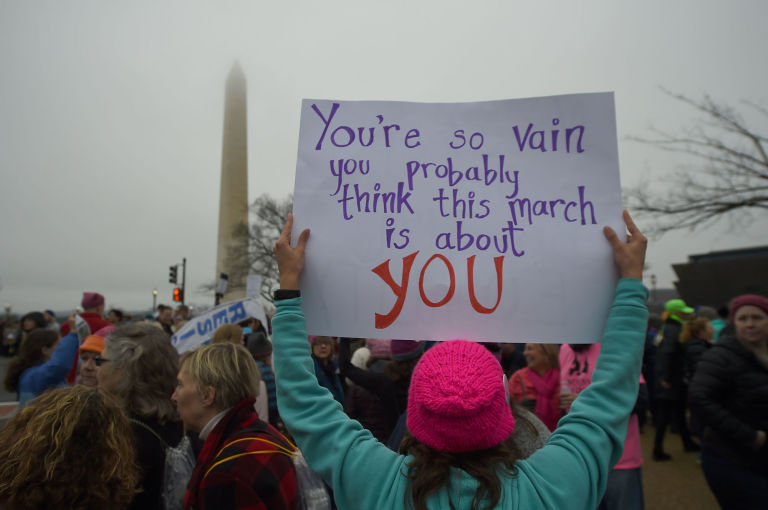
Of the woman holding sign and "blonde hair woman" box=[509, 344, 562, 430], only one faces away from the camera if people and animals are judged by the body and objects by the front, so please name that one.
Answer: the woman holding sign

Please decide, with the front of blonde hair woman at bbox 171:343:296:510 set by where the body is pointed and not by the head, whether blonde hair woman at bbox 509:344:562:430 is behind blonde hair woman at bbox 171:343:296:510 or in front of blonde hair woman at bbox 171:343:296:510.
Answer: behind

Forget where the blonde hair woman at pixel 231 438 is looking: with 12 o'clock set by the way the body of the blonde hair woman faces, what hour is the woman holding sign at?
The woman holding sign is roughly at 8 o'clock from the blonde hair woman.

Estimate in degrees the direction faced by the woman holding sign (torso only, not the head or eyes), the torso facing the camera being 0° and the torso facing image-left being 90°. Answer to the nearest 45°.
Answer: approximately 180°

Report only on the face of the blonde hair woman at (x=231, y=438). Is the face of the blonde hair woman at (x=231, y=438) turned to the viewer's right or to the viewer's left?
to the viewer's left

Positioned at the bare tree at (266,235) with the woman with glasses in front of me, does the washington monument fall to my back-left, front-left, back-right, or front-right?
back-right

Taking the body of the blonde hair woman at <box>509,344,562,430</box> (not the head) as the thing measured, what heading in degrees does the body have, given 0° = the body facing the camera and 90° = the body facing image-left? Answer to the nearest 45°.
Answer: approximately 45°

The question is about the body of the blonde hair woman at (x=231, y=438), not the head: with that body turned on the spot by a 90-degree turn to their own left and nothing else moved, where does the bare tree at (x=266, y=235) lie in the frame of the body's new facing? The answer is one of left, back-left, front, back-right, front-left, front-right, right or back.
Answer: back

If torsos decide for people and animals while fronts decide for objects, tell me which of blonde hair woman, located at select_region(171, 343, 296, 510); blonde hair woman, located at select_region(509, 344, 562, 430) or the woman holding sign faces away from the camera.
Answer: the woman holding sign

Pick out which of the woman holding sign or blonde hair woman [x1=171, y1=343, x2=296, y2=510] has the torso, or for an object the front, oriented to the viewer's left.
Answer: the blonde hair woman

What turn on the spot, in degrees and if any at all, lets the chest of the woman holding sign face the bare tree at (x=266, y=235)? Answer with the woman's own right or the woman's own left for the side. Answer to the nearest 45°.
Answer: approximately 45° to the woman's own left

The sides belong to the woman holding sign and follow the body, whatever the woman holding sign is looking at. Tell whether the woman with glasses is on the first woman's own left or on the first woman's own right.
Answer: on the first woman's own left

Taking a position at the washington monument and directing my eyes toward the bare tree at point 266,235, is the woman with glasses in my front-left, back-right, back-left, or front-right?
front-right

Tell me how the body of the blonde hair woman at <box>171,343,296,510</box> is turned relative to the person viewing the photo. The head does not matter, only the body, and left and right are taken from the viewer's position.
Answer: facing to the left of the viewer

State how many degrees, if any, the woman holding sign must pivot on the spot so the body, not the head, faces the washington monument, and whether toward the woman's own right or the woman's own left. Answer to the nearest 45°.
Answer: approximately 45° to the woman's own left

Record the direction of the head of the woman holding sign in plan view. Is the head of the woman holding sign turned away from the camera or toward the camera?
away from the camera

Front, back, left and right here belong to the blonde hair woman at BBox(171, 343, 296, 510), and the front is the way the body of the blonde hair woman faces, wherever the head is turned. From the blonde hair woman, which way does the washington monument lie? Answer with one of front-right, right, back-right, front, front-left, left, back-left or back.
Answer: right
